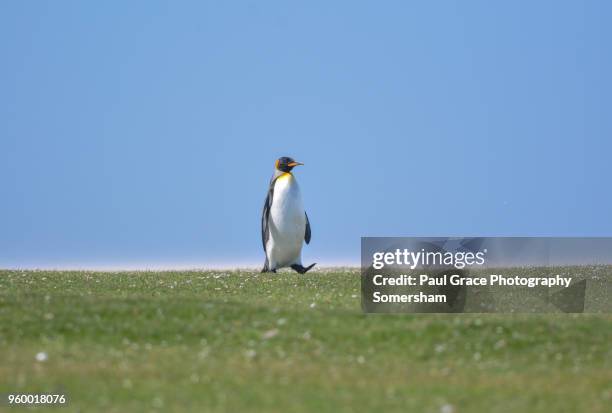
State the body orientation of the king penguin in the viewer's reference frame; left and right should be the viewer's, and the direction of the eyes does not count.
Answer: facing the viewer and to the right of the viewer
